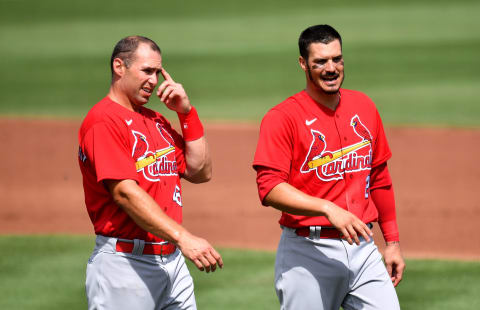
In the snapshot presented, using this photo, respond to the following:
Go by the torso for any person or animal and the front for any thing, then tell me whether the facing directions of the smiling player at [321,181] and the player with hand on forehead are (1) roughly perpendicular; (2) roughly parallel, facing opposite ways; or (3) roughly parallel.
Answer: roughly parallel

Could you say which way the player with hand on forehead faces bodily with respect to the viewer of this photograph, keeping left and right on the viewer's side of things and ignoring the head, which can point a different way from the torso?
facing the viewer and to the right of the viewer

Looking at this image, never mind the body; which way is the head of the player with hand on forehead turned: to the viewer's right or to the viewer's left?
to the viewer's right

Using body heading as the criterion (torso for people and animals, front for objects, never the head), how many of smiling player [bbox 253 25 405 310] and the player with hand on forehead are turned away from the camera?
0

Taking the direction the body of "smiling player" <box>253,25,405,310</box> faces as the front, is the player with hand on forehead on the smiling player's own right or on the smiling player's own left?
on the smiling player's own right

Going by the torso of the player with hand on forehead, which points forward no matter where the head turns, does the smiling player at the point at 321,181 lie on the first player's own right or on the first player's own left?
on the first player's own left
